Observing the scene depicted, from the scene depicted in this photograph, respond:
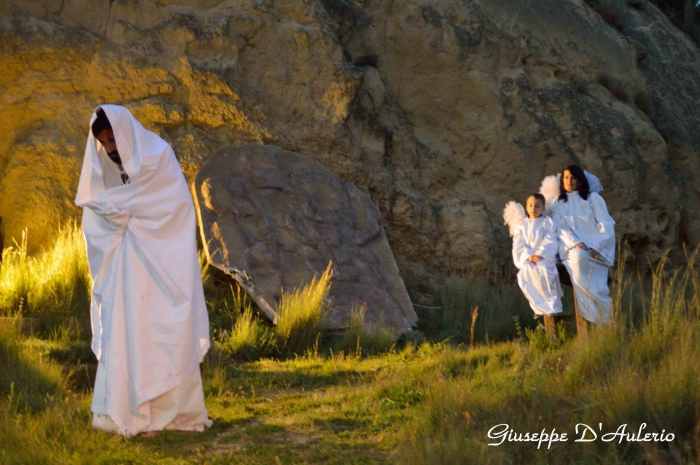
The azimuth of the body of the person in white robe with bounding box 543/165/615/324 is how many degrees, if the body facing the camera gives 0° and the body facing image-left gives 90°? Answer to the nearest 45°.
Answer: approximately 45°

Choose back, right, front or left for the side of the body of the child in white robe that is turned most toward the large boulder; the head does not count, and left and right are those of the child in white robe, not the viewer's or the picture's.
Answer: right

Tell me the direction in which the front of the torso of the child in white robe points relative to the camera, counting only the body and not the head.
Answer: toward the camera

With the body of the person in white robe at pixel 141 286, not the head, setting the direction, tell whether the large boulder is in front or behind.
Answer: behind

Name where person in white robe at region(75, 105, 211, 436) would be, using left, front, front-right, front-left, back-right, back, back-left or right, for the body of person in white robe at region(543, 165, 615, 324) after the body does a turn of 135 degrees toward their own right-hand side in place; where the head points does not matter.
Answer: back-left

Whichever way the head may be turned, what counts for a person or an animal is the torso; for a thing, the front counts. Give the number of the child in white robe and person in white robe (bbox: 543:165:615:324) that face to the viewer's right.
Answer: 0

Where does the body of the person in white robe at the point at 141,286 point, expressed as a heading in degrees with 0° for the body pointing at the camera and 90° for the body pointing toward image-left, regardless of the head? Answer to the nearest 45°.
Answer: approximately 45°
